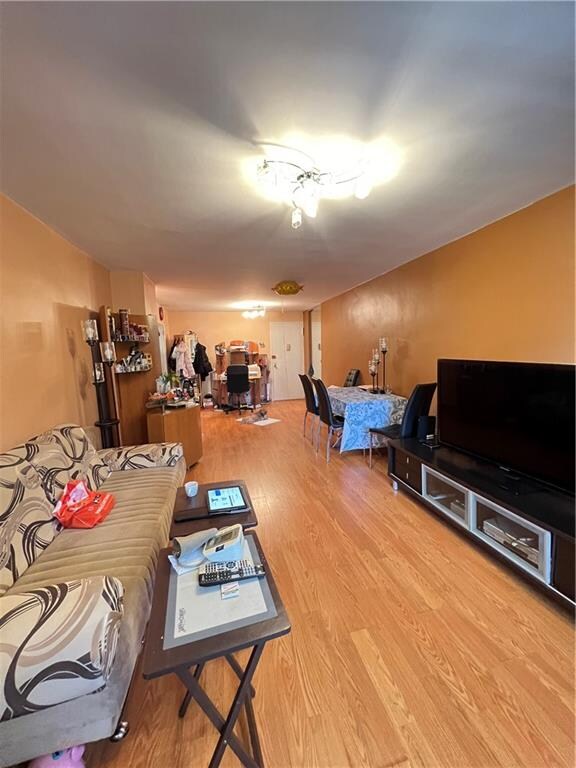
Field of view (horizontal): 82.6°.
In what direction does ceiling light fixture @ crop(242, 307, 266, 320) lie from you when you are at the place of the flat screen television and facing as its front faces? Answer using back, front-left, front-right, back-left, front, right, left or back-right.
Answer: right

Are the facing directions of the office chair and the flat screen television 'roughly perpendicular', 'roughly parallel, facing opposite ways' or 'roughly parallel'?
roughly perpendicular

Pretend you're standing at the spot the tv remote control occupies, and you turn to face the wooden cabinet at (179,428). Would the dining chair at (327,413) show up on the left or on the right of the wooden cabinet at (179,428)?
right

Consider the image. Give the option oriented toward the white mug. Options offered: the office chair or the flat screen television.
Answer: the flat screen television

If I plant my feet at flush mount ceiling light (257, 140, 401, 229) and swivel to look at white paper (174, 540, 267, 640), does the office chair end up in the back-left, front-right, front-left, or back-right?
back-right

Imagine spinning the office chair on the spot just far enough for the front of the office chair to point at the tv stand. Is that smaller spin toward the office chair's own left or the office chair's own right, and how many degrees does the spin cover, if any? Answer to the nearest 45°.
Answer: approximately 180°

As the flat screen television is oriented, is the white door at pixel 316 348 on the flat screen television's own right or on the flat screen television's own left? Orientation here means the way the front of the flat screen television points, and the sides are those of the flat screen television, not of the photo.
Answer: on the flat screen television's own right

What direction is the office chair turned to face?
away from the camera

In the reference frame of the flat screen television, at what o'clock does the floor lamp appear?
The floor lamp is roughly at 1 o'clock from the flat screen television.

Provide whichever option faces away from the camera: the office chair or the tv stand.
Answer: the office chair

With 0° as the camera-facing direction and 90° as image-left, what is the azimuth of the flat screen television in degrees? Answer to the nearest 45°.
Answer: approximately 45°

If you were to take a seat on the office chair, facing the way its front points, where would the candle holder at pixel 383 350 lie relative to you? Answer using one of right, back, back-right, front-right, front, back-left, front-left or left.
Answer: back-right

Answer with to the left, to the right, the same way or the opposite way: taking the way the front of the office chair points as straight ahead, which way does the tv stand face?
to the left

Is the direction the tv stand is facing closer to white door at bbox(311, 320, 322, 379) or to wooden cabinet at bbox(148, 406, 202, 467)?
the wooden cabinet

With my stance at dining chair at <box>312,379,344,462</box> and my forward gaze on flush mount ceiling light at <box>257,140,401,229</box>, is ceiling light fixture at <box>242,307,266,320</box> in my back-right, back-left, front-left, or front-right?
back-right

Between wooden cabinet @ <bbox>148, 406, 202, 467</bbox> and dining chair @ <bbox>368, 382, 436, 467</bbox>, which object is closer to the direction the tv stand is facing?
the wooden cabinet

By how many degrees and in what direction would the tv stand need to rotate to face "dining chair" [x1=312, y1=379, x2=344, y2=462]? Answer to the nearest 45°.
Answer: approximately 90° to its right

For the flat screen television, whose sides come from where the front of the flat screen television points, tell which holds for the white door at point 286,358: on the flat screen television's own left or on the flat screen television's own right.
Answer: on the flat screen television's own right
